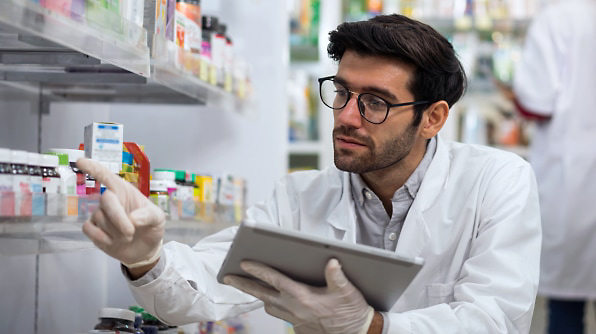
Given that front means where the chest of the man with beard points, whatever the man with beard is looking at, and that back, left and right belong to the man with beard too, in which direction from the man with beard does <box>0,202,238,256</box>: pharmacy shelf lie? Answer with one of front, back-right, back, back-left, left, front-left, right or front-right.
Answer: front

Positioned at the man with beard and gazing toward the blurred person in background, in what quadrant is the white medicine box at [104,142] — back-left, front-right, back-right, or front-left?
back-left

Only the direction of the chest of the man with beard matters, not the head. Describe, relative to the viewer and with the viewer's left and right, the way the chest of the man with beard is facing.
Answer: facing the viewer and to the left of the viewer

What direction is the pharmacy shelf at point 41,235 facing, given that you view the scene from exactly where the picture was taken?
facing the viewer and to the right of the viewer

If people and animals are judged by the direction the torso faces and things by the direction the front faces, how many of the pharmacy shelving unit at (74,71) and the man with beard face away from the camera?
0

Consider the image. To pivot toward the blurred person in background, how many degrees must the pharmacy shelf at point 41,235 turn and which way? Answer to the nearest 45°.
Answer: approximately 90° to its left

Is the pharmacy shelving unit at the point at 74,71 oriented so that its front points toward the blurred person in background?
no

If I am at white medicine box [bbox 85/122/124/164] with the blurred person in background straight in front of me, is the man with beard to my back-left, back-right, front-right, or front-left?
front-right
